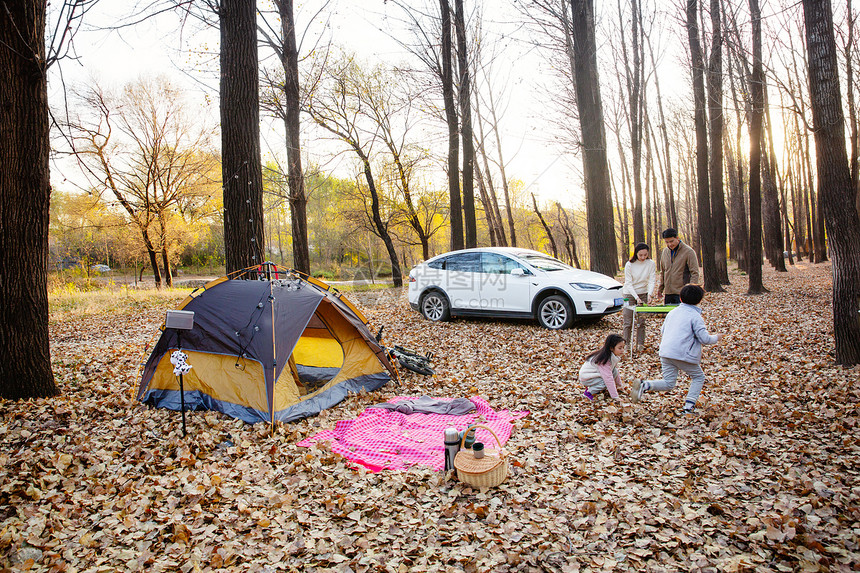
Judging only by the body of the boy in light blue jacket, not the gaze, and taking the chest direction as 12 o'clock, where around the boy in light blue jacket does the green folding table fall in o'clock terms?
The green folding table is roughly at 10 o'clock from the boy in light blue jacket.

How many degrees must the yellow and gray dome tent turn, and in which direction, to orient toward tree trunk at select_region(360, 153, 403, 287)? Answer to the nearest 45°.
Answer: approximately 135° to its left

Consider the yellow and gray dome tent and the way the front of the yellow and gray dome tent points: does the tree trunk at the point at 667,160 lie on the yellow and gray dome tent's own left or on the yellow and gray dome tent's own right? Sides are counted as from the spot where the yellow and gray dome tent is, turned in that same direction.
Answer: on the yellow and gray dome tent's own left

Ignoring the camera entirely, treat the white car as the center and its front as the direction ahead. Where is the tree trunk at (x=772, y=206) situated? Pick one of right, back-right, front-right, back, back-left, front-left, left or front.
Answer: left

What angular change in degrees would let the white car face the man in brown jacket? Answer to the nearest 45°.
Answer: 0° — it already faces them

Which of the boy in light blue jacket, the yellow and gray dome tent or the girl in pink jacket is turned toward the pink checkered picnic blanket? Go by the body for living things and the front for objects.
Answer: the yellow and gray dome tent

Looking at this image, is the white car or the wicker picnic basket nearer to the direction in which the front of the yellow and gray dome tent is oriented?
the wicker picnic basket

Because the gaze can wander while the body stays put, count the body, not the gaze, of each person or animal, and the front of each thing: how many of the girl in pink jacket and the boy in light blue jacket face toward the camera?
0
